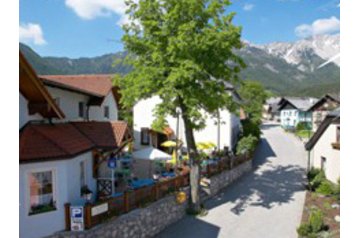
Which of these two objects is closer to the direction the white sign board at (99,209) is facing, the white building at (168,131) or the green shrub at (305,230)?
the green shrub

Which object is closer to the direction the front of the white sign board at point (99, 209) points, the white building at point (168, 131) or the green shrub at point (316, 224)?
the green shrub

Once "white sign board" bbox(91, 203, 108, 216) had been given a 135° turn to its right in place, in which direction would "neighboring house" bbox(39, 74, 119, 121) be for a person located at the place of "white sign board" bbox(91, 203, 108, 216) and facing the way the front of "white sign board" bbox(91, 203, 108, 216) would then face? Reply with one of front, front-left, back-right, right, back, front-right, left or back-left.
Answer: right

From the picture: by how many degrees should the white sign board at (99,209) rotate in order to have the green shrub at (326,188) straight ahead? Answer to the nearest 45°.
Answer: approximately 45° to its left

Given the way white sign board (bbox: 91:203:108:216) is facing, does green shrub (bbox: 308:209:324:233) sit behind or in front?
in front

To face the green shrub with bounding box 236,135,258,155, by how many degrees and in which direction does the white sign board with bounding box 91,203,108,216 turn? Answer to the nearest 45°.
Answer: approximately 90° to its left

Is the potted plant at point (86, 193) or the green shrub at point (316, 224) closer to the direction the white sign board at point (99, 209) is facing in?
the green shrub

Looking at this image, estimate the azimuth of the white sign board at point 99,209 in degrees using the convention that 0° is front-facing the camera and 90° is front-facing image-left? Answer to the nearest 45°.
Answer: approximately 315°

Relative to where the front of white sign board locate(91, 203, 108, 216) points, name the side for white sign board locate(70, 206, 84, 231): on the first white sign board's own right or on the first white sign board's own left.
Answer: on the first white sign board's own right

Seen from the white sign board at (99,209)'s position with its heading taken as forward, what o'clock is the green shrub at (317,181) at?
The green shrub is roughly at 10 o'clock from the white sign board.

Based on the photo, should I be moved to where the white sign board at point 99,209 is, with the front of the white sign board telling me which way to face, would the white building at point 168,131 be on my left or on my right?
on my left

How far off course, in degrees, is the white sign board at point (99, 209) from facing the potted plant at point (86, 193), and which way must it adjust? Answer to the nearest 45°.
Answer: approximately 135° to its left
